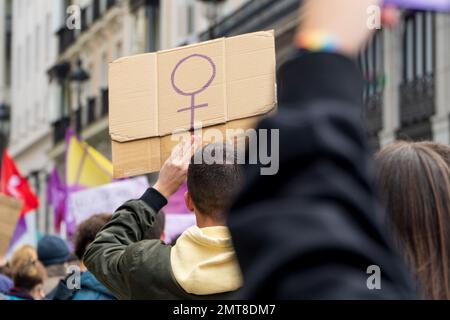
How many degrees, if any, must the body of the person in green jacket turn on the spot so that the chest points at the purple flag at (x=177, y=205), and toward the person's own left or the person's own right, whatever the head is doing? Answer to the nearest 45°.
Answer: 0° — they already face it

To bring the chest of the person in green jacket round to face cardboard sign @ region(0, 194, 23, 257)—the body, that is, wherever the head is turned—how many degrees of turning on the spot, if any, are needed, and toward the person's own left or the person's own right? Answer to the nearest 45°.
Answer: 0° — they already face it

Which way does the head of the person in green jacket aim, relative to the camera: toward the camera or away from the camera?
away from the camera

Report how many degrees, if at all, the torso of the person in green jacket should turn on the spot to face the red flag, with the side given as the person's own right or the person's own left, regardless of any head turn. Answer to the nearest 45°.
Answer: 0° — they already face it

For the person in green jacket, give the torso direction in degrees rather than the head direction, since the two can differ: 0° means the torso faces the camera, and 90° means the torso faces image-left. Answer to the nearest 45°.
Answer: approximately 180°

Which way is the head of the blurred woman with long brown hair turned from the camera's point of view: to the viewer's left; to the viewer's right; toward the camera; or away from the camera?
away from the camera

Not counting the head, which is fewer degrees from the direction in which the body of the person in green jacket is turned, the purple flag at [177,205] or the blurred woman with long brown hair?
the purple flag
